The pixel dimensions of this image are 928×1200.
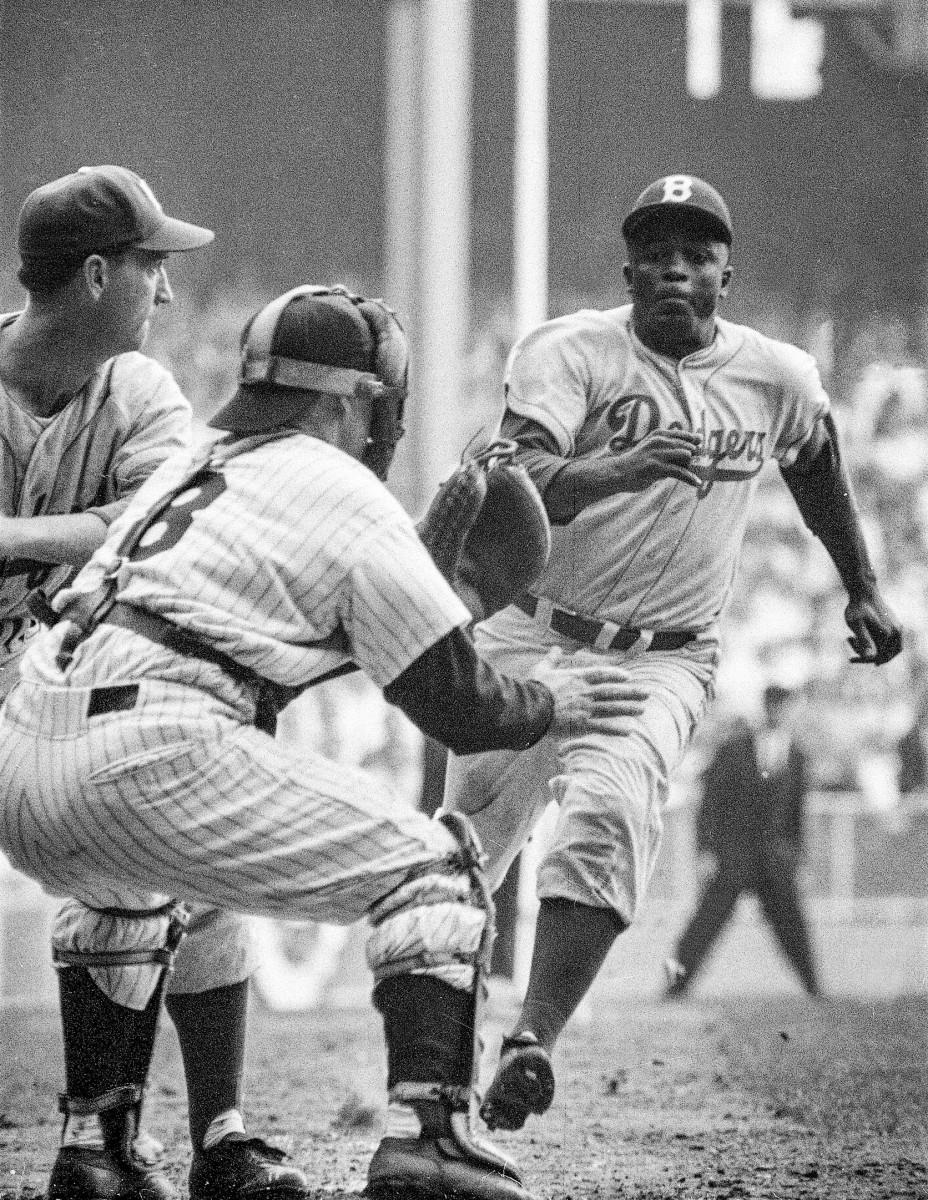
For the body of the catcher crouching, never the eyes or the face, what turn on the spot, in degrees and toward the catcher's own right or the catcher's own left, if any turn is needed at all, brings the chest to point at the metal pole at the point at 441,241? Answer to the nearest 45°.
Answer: approximately 45° to the catcher's own left

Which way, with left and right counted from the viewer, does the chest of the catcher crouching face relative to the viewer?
facing away from the viewer and to the right of the viewer

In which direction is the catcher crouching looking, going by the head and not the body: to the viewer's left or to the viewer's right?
to the viewer's right

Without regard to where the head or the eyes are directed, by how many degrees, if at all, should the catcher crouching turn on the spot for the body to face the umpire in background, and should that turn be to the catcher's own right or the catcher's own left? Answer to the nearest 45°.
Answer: approximately 45° to the catcher's own left
